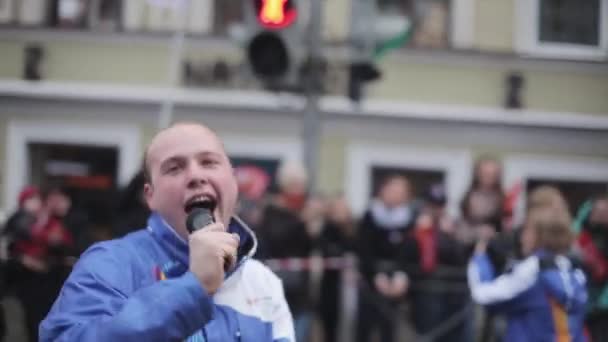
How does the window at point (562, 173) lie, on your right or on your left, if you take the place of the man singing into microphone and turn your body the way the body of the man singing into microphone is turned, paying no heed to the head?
on your left

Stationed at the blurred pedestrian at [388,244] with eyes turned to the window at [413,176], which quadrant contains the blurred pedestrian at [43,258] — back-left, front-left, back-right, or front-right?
back-left

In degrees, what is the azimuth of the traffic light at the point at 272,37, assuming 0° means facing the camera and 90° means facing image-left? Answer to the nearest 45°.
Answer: approximately 0°

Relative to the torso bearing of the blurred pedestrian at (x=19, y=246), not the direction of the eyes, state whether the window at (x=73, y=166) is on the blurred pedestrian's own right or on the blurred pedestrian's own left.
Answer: on the blurred pedestrian's own left

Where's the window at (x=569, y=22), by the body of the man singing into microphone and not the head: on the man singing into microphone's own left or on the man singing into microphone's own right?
on the man singing into microphone's own left

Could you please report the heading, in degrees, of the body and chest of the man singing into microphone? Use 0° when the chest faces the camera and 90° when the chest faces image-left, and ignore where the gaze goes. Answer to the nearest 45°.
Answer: approximately 315°

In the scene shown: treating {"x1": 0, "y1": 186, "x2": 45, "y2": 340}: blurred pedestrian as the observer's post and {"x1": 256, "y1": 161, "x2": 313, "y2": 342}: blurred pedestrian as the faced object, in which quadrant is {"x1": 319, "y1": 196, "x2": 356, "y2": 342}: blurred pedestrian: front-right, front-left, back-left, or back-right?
front-left
